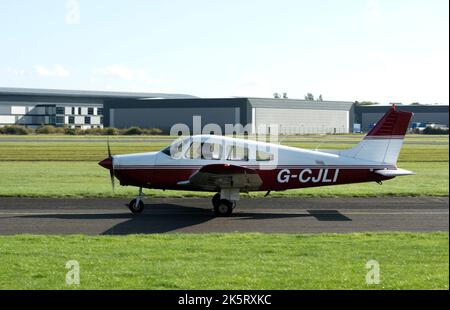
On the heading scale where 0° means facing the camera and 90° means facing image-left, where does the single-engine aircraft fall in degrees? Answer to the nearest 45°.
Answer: approximately 90°
